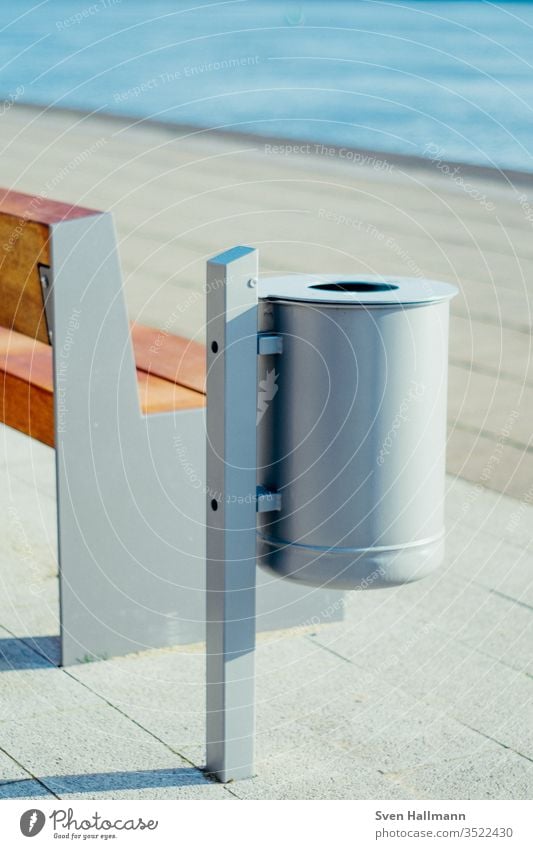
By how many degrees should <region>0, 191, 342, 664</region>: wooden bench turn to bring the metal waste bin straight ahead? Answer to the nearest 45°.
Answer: approximately 90° to its right

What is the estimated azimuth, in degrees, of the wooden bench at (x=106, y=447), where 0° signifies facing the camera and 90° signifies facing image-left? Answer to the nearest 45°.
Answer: approximately 225°
